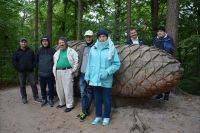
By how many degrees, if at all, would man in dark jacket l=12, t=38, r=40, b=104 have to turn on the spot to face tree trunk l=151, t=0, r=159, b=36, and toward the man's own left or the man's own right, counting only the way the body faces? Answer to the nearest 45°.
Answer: approximately 135° to the man's own left

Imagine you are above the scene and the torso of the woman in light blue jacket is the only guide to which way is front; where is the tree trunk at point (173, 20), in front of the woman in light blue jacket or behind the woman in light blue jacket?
behind

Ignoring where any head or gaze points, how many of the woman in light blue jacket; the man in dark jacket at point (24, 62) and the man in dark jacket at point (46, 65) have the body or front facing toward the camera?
3

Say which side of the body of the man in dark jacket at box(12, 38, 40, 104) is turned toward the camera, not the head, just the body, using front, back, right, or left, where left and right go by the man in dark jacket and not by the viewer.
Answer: front

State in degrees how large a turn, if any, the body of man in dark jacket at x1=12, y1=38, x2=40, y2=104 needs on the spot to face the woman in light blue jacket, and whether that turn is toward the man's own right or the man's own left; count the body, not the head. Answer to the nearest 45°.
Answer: approximately 45° to the man's own left

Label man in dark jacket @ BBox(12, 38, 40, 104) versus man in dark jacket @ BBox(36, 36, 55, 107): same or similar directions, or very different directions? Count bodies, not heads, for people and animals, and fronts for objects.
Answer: same or similar directions

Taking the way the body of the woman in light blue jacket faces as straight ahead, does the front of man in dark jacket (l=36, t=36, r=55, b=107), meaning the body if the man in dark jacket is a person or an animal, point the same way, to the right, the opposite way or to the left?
the same way

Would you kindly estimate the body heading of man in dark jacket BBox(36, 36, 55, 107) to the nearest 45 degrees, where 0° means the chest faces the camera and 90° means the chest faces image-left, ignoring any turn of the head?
approximately 0°

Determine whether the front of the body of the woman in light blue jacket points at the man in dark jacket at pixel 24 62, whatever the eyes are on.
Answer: no

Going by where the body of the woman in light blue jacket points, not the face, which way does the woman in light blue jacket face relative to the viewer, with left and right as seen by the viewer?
facing the viewer

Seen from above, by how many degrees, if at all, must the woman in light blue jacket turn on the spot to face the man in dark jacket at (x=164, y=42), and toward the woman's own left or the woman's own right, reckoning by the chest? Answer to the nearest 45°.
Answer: approximately 135° to the woman's own left

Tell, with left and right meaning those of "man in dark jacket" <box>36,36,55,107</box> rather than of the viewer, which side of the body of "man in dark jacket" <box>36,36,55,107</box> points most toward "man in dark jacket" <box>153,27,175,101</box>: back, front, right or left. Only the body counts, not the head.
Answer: left

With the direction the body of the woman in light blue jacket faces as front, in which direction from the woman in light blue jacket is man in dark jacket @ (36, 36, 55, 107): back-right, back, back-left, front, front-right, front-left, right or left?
back-right

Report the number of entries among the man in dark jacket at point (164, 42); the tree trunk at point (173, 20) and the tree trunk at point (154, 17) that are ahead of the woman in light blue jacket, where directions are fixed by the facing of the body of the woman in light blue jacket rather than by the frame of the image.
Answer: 0

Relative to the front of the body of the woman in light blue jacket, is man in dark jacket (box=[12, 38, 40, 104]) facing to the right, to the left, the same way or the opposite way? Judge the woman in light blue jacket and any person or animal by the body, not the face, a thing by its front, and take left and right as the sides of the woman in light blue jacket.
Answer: the same way
